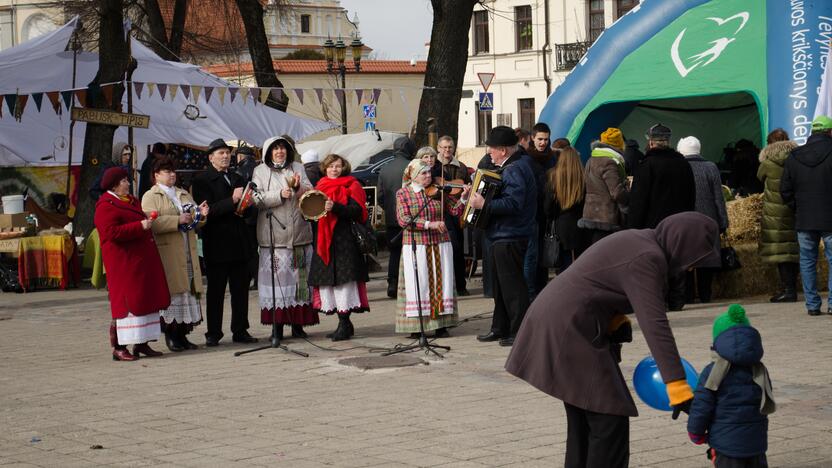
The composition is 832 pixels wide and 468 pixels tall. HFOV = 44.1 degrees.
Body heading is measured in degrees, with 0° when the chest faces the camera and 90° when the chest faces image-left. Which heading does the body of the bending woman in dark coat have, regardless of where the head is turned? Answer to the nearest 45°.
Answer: approximately 270°

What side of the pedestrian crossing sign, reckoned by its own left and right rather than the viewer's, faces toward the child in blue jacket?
front

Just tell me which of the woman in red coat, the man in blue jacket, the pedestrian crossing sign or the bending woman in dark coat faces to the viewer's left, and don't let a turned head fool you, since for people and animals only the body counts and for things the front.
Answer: the man in blue jacket

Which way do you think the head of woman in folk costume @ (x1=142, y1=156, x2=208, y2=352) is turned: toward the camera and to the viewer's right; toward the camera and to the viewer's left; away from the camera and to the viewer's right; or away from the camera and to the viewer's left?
toward the camera and to the viewer's right

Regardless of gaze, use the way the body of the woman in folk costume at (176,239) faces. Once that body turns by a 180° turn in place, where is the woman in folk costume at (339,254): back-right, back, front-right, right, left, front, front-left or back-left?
back-right

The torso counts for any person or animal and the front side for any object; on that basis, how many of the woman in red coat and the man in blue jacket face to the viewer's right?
1

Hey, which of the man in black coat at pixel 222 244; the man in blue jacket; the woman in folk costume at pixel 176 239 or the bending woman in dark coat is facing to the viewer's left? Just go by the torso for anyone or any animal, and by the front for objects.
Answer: the man in blue jacket

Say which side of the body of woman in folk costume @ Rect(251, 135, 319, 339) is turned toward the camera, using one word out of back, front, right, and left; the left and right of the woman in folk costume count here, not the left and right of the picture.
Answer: front

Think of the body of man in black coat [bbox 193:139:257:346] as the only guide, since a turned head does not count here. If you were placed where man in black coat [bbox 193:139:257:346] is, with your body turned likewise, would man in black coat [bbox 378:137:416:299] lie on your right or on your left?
on your left

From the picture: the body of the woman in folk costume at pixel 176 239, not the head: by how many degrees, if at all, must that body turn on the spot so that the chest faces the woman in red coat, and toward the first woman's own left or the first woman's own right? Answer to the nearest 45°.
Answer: approximately 90° to the first woman's own right

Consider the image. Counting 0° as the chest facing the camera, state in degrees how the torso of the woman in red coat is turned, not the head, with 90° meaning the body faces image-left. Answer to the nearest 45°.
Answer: approximately 270°

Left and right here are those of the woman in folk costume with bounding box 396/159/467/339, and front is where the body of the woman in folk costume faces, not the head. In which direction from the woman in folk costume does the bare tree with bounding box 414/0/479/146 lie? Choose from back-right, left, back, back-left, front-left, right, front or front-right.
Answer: back-left

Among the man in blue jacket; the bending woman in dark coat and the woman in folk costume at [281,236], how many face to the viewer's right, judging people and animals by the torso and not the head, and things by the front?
1

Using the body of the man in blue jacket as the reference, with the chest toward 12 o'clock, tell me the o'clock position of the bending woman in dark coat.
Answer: The bending woman in dark coat is roughly at 9 o'clock from the man in blue jacket.

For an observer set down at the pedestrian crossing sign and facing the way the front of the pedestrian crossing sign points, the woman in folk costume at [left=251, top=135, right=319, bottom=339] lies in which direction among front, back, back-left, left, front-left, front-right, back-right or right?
front

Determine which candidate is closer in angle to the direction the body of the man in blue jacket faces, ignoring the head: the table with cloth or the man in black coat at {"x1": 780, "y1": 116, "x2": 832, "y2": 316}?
the table with cloth

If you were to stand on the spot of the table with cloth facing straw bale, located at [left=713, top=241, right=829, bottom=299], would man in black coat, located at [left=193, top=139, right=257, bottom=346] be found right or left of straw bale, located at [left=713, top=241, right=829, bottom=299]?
right

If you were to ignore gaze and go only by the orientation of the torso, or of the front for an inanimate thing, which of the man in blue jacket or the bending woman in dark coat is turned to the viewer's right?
the bending woman in dark coat

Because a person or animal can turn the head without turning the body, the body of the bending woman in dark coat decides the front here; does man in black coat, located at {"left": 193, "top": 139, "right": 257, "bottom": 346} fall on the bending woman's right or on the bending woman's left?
on the bending woman's left
